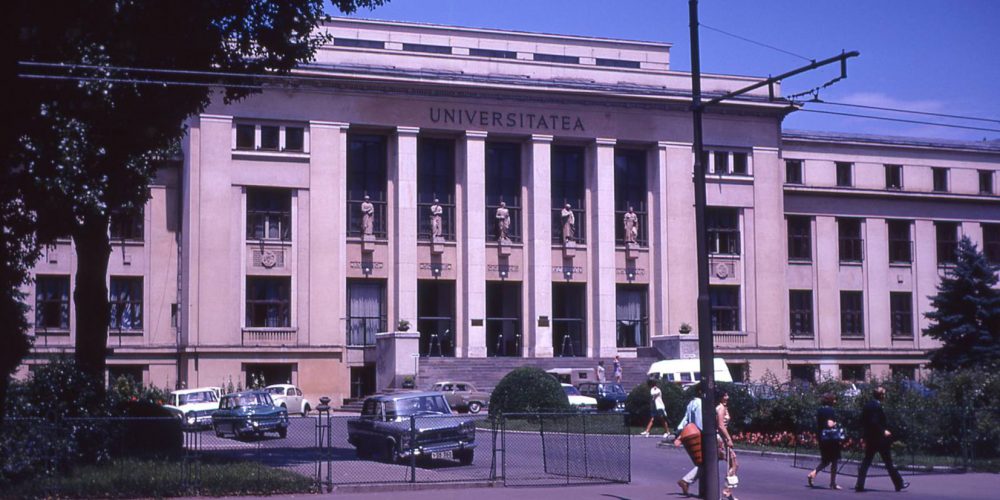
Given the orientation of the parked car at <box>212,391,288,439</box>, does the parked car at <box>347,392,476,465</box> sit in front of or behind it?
in front

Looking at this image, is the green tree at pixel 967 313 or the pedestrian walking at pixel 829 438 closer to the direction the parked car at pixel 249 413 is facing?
the pedestrian walking

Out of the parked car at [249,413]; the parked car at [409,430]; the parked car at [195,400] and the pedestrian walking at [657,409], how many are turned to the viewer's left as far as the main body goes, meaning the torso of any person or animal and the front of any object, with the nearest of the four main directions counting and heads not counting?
1

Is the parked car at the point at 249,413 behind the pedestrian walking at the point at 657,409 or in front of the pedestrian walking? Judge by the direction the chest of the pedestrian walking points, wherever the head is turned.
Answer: in front

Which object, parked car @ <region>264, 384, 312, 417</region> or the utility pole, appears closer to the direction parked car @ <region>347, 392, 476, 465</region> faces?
the utility pole

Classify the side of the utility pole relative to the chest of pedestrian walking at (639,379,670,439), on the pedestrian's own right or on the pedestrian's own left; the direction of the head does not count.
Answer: on the pedestrian's own left

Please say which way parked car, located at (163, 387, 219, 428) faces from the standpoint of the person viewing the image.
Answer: facing the viewer and to the right of the viewer

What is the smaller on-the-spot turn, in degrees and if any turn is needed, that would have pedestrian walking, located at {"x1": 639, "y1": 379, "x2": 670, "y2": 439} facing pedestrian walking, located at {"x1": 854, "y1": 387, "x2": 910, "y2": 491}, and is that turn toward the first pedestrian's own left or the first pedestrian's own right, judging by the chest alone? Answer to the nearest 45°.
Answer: approximately 90° to the first pedestrian's own left

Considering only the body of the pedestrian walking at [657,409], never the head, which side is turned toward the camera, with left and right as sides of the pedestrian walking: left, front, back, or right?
left

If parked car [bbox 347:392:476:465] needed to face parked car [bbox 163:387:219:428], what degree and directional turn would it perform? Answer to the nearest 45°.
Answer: approximately 180°

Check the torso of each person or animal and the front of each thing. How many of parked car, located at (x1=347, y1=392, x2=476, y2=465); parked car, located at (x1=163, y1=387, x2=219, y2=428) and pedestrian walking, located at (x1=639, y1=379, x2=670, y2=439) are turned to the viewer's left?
1
